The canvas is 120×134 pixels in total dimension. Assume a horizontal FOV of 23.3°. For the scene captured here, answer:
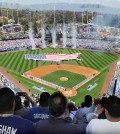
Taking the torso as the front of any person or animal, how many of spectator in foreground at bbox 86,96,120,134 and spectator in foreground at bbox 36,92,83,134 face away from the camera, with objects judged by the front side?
2

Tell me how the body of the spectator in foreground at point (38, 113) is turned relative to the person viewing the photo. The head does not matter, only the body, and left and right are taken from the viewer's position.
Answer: facing away from the viewer

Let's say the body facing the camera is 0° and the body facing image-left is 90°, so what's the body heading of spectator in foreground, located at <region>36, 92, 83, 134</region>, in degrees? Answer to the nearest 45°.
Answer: approximately 180°

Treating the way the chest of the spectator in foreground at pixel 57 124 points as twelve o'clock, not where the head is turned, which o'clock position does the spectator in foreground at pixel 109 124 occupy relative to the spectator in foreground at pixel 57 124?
the spectator in foreground at pixel 109 124 is roughly at 3 o'clock from the spectator in foreground at pixel 57 124.

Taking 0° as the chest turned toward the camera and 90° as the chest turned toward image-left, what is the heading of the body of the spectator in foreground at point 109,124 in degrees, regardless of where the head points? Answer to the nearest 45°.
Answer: approximately 180°

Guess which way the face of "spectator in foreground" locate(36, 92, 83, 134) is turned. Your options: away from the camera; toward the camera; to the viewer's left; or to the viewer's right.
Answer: away from the camera

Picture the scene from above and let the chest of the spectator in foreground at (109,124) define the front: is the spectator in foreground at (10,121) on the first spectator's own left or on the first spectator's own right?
on the first spectator's own left

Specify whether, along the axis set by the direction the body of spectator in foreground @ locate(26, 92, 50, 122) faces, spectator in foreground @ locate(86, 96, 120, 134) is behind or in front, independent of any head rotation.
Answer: behind
